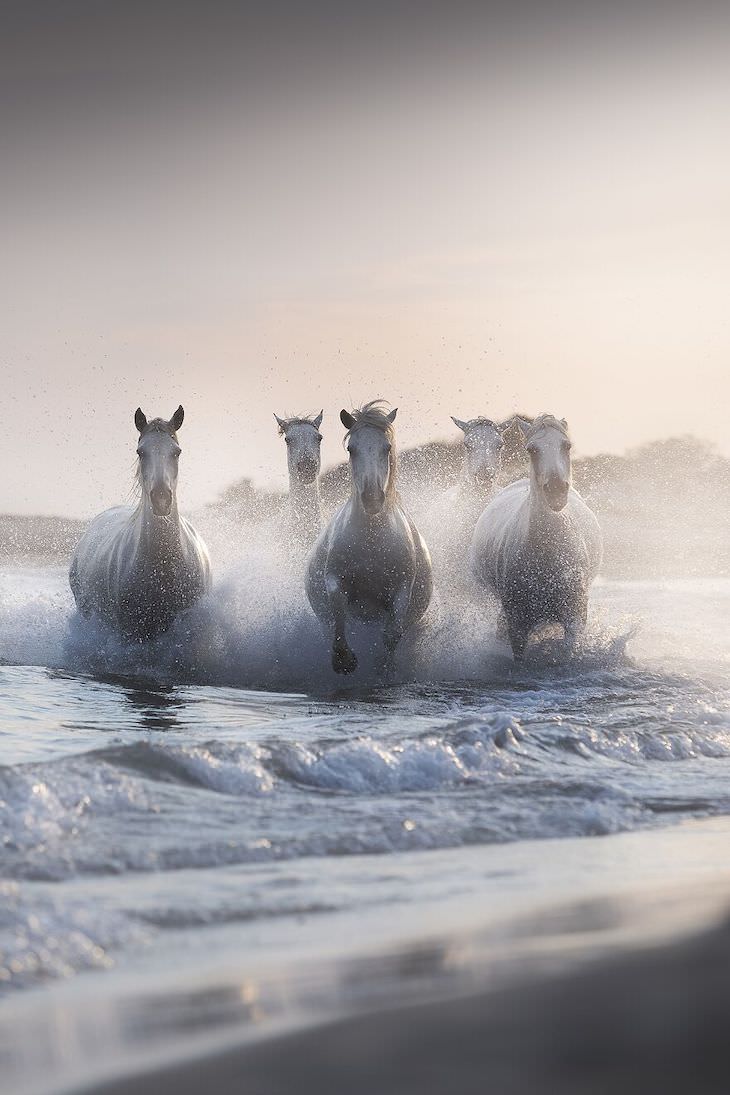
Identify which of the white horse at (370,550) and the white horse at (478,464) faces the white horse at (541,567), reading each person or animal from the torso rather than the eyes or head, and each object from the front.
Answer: the white horse at (478,464)

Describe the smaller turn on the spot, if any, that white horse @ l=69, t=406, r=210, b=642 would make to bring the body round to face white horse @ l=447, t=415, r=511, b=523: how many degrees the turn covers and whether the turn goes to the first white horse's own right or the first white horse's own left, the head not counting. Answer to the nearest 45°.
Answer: approximately 135° to the first white horse's own left

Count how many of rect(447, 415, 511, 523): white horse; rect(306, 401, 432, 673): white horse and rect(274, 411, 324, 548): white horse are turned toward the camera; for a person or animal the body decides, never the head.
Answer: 3

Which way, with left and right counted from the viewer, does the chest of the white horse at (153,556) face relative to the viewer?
facing the viewer

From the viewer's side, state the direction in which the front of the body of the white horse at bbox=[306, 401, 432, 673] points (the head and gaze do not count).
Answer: toward the camera

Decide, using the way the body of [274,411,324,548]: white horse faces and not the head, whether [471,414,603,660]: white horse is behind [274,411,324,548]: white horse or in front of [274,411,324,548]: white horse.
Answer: in front

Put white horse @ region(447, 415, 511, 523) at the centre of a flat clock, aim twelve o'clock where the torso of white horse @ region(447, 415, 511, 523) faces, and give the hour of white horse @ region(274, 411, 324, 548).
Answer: white horse @ region(274, 411, 324, 548) is roughly at 3 o'clock from white horse @ region(447, 415, 511, 523).

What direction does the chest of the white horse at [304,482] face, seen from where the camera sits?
toward the camera

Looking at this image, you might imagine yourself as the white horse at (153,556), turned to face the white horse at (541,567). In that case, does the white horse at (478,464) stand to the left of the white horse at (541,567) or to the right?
left

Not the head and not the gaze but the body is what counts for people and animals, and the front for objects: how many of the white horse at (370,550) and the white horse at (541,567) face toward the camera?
2

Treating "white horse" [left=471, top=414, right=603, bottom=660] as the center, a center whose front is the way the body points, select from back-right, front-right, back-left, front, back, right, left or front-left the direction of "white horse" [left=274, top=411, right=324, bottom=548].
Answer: back-right

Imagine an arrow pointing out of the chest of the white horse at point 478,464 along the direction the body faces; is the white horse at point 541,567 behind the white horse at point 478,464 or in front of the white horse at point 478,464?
in front

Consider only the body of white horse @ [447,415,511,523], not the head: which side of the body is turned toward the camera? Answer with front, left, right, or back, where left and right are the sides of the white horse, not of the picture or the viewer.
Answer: front
